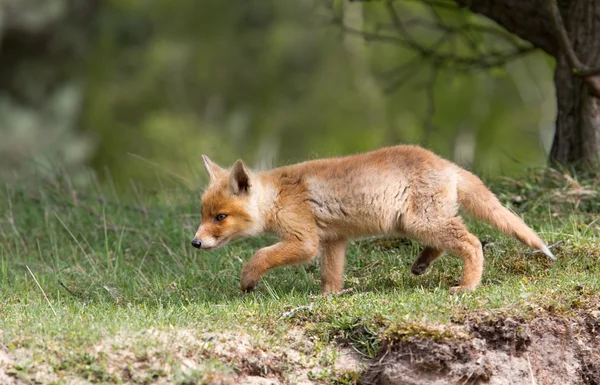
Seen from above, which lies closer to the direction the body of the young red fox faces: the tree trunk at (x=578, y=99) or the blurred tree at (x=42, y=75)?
the blurred tree

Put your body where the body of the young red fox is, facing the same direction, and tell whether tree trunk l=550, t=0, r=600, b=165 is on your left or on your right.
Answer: on your right

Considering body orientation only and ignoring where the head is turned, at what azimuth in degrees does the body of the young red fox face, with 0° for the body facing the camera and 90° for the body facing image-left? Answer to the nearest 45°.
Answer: approximately 90°

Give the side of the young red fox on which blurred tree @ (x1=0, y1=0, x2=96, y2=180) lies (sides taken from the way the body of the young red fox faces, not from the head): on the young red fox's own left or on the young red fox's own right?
on the young red fox's own right
